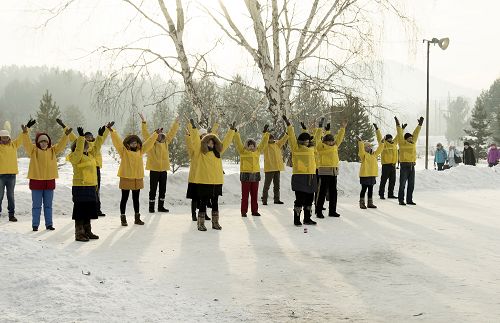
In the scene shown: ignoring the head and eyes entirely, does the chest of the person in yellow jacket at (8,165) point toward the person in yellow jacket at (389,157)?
no

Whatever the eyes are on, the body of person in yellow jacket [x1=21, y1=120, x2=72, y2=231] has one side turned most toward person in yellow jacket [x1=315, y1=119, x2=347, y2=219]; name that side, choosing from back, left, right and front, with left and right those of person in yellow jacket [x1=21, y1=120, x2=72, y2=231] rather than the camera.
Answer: left

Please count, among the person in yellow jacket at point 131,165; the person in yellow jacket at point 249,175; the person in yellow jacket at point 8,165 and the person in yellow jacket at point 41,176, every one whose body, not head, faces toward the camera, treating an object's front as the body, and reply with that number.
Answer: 4

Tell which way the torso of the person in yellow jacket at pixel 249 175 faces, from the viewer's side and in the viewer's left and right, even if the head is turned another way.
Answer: facing the viewer

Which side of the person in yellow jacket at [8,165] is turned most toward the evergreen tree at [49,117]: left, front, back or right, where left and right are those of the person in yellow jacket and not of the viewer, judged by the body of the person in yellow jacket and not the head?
back

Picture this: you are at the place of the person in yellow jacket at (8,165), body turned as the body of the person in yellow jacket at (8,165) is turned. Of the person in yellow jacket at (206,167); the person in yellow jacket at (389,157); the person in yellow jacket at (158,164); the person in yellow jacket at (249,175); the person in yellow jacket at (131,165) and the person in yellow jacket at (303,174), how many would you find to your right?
0

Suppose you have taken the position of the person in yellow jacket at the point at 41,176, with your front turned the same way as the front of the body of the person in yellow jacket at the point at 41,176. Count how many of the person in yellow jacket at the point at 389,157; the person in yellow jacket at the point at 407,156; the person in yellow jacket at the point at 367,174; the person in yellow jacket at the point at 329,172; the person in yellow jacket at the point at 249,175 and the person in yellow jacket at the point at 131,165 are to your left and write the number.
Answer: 6

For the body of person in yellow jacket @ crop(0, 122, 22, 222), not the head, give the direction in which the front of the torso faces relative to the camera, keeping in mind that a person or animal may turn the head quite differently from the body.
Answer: toward the camera

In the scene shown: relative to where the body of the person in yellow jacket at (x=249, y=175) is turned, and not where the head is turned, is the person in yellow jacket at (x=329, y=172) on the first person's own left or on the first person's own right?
on the first person's own left

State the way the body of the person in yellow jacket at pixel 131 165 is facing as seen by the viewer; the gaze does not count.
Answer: toward the camera

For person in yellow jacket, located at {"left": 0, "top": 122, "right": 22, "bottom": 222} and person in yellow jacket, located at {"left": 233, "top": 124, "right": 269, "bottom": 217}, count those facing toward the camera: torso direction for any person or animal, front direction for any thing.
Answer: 2

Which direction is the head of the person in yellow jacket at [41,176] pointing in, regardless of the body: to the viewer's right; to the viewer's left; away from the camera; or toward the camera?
toward the camera

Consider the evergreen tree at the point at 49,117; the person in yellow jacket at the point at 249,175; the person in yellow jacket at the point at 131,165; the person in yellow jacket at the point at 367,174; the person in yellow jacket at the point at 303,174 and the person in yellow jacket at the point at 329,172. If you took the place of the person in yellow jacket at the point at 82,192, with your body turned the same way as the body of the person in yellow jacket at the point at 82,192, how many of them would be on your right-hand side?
0

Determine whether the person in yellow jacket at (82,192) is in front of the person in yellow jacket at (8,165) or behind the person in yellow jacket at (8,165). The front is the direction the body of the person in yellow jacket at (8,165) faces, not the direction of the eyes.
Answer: in front

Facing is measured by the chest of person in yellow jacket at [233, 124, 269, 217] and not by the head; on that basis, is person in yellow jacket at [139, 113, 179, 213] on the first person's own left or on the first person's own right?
on the first person's own right

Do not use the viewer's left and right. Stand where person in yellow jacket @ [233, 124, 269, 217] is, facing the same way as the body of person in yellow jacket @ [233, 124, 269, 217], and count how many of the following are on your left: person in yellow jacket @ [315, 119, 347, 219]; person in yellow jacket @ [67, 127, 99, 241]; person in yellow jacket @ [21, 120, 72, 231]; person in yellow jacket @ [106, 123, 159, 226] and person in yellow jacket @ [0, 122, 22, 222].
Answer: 1

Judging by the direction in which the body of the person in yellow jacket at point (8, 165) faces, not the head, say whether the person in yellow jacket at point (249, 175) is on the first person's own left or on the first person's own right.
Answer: on the first person's own left

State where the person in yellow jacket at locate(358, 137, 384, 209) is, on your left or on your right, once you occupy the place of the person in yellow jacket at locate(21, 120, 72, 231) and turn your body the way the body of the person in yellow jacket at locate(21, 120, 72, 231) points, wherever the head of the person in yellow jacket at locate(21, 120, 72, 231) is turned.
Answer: on your left

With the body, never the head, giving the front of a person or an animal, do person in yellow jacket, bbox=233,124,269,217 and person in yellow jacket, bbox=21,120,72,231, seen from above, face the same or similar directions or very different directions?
same or similar directions
